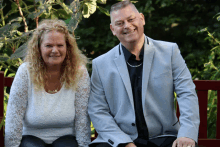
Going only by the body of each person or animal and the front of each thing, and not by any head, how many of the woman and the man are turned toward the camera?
2

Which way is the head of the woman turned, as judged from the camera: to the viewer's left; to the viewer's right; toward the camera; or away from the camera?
toward the camera

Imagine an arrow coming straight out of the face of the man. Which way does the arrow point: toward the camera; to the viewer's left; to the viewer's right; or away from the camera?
toward the camera

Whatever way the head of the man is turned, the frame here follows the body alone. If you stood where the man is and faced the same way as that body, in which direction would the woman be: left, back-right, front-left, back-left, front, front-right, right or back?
right

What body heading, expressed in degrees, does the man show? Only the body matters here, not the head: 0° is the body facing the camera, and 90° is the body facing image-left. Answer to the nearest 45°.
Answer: approximately 0°

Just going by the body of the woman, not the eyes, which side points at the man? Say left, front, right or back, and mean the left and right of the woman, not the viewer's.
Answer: left

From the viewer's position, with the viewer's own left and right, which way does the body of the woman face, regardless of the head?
facing the viewer

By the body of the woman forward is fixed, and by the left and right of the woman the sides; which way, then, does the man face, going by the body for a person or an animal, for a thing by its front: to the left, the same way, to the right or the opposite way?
the same way
